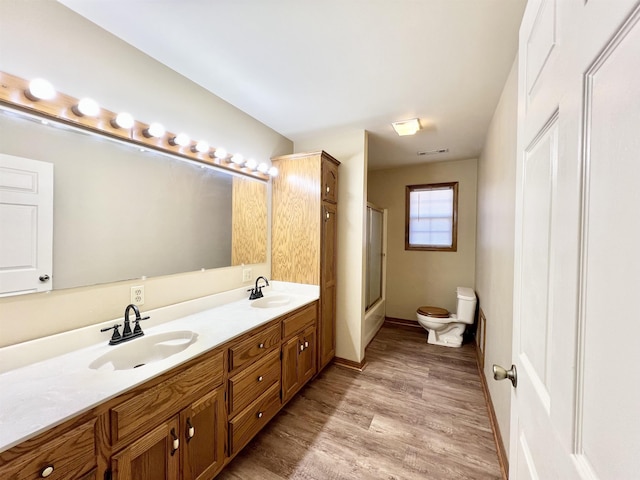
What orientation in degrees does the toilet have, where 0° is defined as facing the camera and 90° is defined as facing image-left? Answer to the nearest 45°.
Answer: approximately 90°

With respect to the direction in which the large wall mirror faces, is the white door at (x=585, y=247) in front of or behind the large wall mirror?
in front

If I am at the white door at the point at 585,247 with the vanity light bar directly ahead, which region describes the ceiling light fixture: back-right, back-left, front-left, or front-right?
front-right

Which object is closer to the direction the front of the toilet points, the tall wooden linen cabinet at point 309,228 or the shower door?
the shower door

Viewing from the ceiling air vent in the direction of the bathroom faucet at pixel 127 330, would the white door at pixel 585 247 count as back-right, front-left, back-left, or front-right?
front-left

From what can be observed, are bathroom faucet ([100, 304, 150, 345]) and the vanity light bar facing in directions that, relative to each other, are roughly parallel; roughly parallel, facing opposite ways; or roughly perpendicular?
roughly parallel

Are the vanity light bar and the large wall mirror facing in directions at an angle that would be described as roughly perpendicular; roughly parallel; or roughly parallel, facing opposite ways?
roughly parallel

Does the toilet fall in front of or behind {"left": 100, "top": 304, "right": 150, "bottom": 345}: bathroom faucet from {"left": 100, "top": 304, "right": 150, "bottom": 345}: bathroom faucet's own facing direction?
in front

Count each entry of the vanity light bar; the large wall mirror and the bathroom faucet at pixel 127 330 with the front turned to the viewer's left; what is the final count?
0

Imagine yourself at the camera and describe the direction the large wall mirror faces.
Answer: facing the viewer and to the right of the viewer

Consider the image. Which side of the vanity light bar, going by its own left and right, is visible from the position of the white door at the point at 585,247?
front

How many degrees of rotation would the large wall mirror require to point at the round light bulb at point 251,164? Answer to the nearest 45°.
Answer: approximately 45° to its left

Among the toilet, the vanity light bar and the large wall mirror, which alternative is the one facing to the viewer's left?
the toilet

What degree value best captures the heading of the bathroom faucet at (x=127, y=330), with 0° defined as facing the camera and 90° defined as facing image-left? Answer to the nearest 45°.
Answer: approximately 315°
